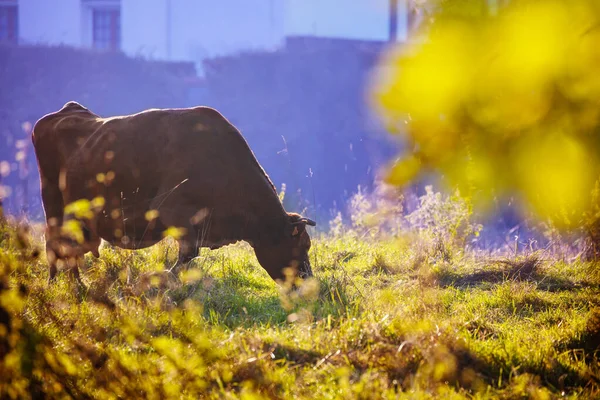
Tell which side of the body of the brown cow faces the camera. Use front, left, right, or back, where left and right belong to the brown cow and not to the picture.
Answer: right

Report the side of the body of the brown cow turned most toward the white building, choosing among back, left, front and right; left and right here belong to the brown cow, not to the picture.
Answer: left
